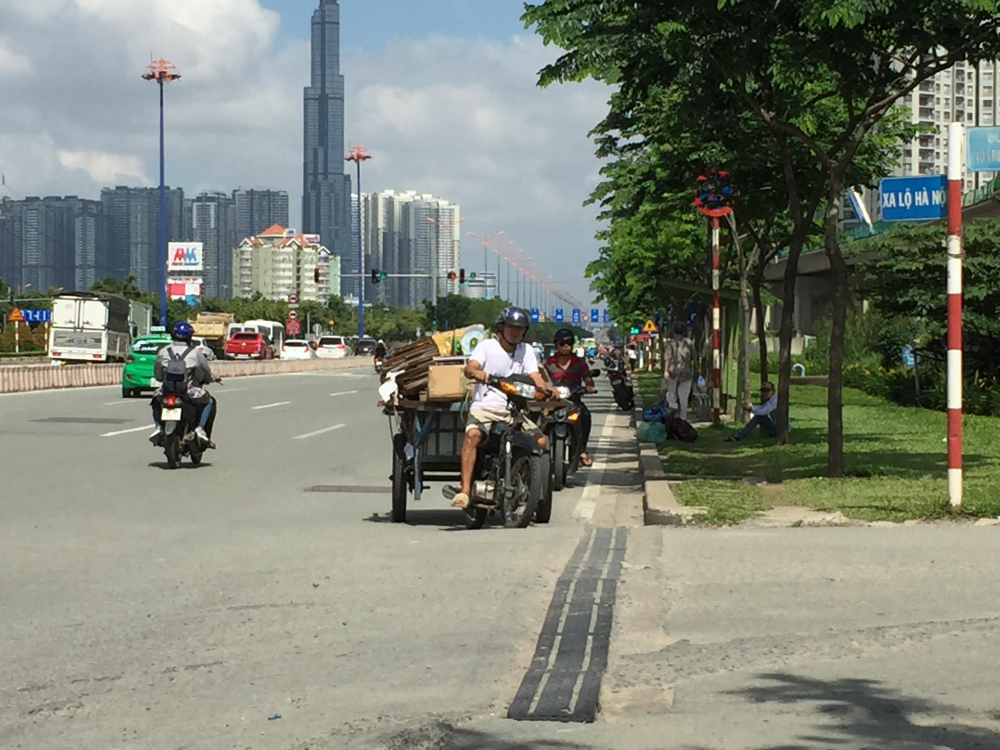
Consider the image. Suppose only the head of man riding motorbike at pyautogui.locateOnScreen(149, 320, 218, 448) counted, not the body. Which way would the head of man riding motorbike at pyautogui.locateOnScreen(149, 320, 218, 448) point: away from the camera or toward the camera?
away from the camera

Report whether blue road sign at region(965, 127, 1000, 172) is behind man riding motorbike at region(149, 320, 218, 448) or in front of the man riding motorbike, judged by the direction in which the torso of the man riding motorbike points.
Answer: behind

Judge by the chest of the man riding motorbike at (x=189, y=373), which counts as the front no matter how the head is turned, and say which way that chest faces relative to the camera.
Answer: away from the camera

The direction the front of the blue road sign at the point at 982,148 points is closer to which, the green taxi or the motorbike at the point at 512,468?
the motorbike

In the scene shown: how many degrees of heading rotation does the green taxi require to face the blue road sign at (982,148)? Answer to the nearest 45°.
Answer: approximately 180°

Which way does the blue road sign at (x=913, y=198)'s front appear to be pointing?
toward the camera

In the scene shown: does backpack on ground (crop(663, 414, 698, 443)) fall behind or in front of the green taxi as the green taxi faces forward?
behind

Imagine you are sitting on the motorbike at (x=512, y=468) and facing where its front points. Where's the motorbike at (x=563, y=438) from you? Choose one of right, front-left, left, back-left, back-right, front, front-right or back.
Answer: back-left

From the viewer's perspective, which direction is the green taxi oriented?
away from the camera

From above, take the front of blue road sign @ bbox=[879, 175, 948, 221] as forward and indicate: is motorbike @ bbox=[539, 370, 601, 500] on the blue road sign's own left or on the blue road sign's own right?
on the blue road sign's own right

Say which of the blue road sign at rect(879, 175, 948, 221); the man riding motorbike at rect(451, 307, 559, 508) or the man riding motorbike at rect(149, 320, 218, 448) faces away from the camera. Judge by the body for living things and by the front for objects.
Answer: the man riding motorbike at rect(149, 320, 218, 448)

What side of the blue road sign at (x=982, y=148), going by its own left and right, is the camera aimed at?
front

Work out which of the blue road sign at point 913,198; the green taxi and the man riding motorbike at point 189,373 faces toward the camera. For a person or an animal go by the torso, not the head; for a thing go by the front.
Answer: the blue road sign

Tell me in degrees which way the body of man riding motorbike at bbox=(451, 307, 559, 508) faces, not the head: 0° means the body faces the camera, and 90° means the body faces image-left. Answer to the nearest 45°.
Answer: approximately 315°
